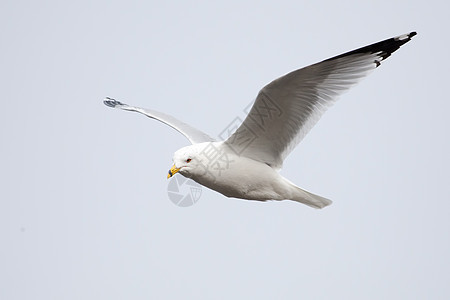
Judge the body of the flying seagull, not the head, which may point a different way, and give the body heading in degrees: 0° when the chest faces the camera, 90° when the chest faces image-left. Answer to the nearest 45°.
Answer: approximately 45°
